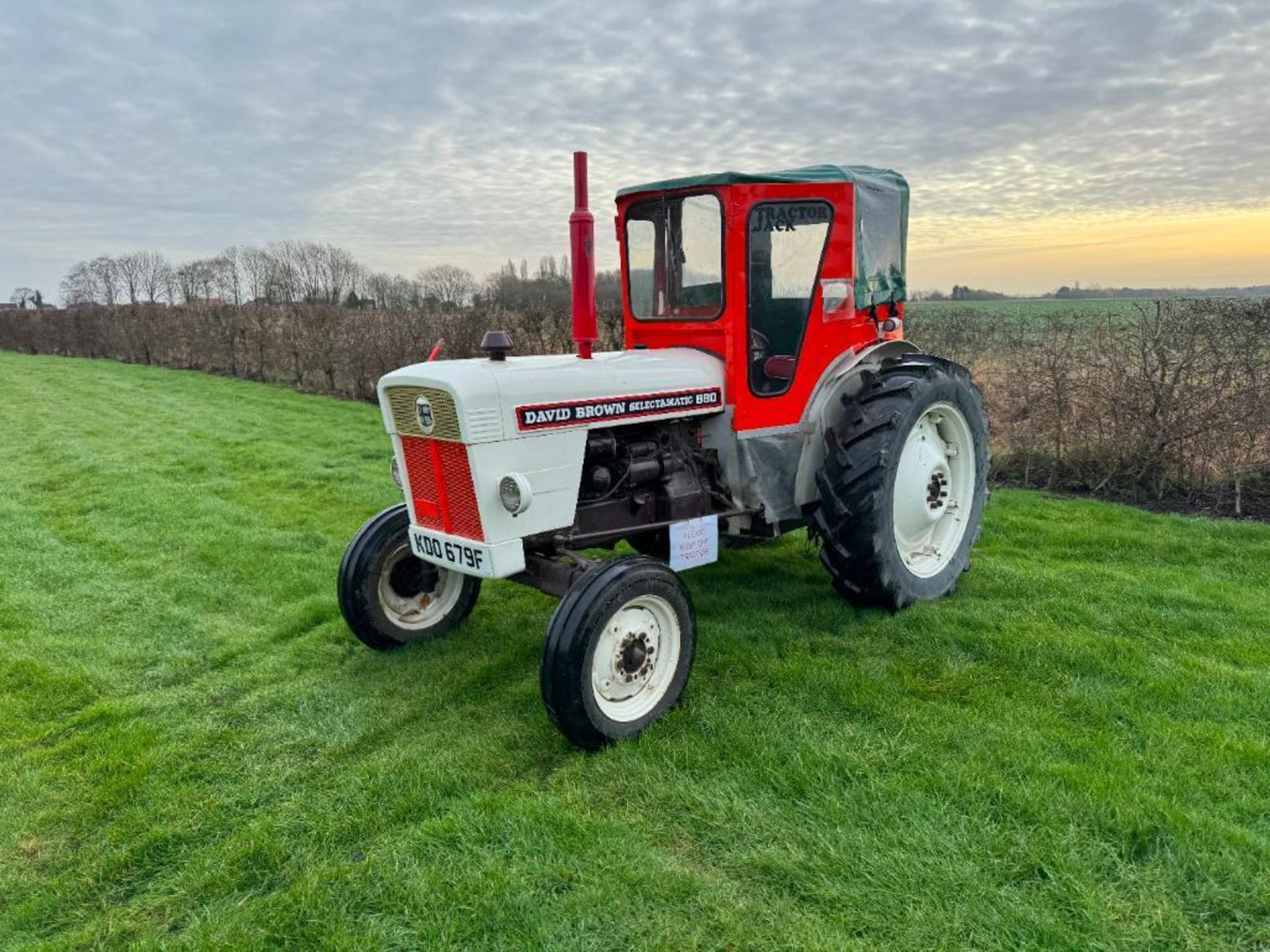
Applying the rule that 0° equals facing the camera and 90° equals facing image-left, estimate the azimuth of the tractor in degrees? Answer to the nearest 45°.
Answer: approximately 45°
